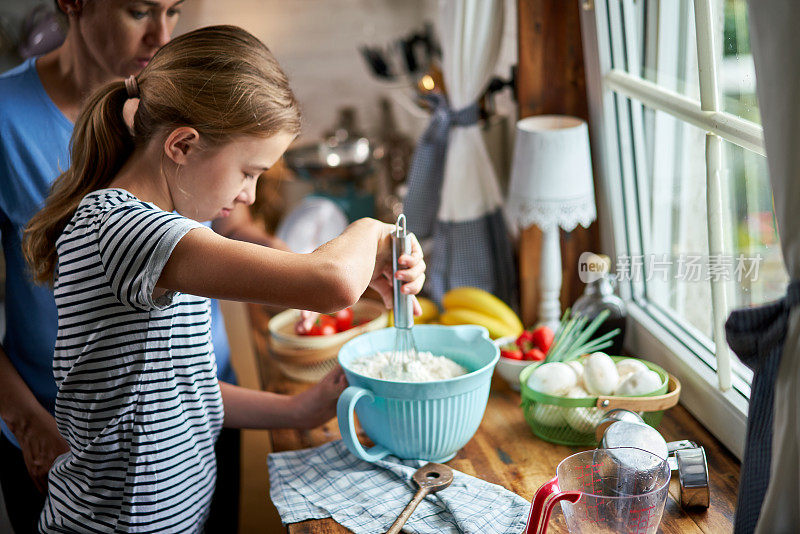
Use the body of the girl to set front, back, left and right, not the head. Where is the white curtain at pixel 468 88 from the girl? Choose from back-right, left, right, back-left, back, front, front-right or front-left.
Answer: front-left

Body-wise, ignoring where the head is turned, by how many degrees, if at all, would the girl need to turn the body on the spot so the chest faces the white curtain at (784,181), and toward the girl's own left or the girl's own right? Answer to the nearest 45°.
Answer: approximately 45° to the girl's own right

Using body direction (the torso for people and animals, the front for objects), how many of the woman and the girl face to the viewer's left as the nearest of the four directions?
0

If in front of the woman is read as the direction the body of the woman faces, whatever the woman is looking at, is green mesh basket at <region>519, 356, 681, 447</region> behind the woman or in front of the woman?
in front

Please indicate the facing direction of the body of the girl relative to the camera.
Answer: to the viewer's right

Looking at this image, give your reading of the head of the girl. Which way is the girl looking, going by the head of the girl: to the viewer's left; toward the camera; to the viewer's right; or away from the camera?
to the viewer's right

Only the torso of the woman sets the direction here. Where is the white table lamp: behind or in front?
in front
